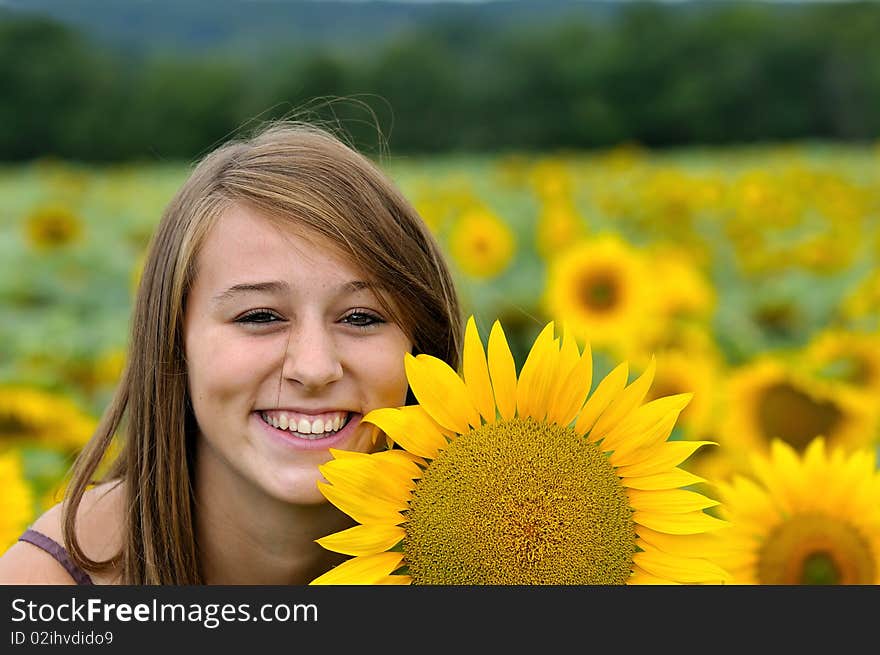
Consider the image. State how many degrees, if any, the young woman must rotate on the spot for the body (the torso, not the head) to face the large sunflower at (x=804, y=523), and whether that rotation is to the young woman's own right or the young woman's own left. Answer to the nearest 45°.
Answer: approximately 90° to the young woman's own left

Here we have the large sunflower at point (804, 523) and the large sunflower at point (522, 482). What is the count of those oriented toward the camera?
2
